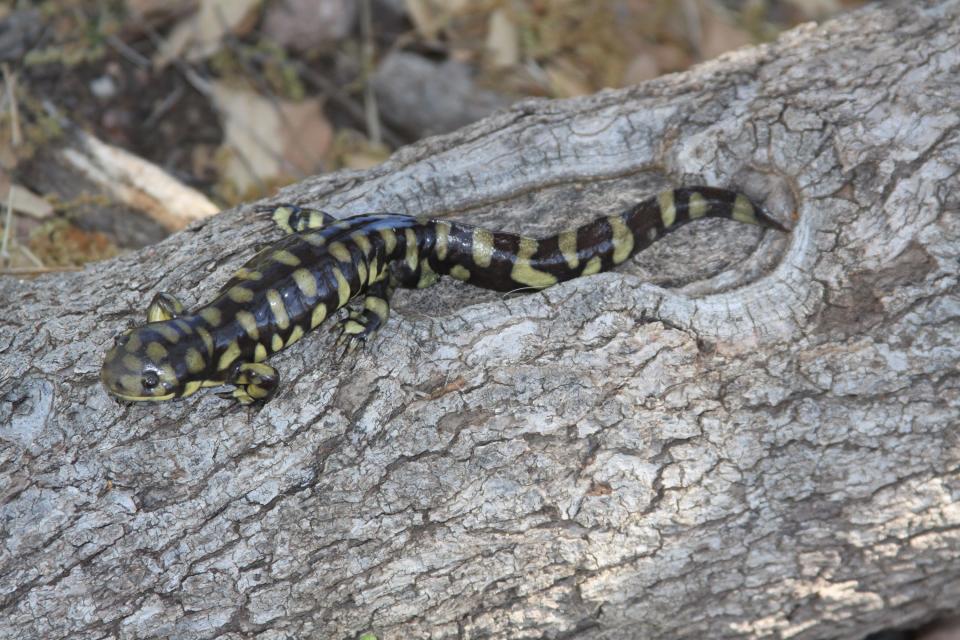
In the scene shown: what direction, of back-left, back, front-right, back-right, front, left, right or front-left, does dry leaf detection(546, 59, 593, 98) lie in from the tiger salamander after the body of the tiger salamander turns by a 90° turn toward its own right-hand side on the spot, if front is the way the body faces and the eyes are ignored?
right

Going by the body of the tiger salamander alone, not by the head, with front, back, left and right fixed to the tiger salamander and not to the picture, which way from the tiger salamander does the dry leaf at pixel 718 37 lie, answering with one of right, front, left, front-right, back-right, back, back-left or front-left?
back

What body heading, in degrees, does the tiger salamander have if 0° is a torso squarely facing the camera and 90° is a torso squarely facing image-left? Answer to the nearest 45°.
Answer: approximately 45°
